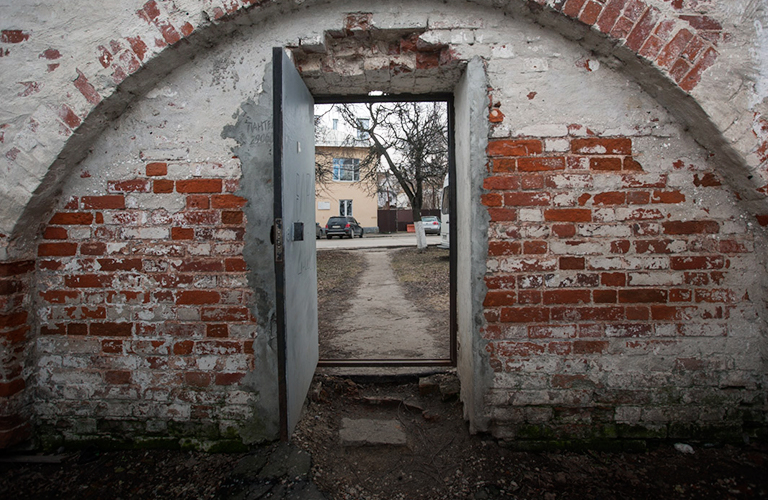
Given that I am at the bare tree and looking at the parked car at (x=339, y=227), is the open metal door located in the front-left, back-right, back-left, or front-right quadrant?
back-left

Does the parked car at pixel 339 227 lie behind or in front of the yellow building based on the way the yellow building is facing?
in front

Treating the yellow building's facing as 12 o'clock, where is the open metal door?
The open metal door is roughly at 12 o'clock from the yellow building.

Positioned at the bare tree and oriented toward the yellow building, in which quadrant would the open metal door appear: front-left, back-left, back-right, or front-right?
back-left

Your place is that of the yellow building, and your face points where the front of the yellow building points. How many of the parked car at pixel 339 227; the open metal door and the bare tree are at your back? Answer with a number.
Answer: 0

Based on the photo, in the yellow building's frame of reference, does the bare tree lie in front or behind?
in front

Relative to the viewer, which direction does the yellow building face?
toward the camera
